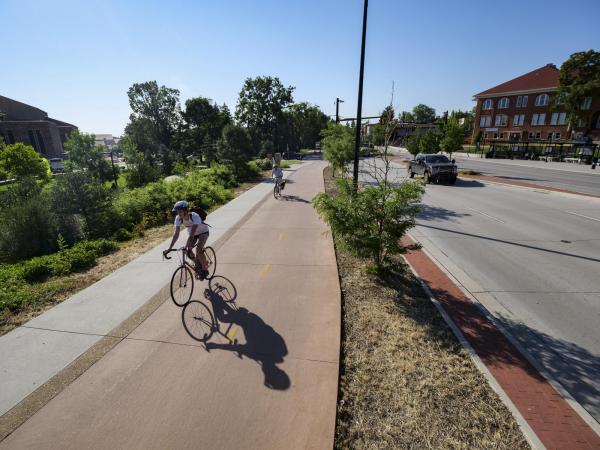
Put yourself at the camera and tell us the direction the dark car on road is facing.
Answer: facing the viewer and to the right of the viewer

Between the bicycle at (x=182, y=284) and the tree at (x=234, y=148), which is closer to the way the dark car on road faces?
the bicycle

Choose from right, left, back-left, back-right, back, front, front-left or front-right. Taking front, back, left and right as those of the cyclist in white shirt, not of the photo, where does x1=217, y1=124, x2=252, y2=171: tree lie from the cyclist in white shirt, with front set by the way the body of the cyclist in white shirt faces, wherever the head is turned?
back-right

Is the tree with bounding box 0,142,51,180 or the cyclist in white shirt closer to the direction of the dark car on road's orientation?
the cyclist in white shirt

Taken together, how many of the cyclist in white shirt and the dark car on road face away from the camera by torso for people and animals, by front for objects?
0

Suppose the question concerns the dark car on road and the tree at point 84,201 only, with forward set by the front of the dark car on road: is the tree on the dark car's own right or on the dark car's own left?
on the dark car's own right

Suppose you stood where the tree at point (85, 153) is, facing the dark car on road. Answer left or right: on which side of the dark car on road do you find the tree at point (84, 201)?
right

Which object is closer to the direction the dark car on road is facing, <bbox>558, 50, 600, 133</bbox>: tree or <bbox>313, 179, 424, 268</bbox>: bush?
the bush

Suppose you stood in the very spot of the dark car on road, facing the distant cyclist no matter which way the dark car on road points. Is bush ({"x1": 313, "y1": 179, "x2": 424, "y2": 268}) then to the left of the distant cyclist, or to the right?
left
